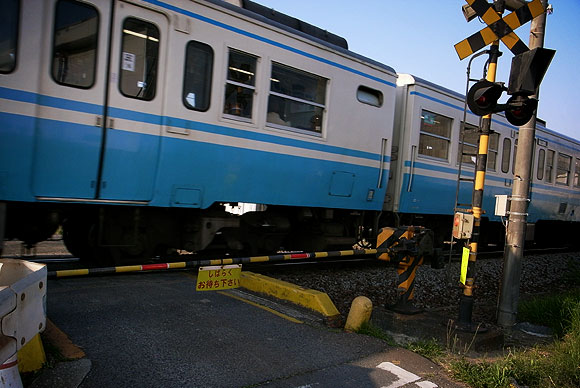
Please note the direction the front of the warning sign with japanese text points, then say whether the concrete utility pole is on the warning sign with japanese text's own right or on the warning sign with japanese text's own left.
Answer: on the warning sign with japanese text's own left

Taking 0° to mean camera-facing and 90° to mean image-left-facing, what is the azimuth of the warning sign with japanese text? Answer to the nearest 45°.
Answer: approximately 0°

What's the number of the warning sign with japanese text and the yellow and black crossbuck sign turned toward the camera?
2

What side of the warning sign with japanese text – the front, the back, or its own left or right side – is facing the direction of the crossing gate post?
left

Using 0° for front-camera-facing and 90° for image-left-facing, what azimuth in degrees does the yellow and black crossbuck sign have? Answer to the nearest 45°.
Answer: approximately 0°

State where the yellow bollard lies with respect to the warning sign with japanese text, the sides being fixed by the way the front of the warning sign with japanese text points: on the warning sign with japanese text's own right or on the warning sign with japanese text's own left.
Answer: on the warning sign with japanese text's own left

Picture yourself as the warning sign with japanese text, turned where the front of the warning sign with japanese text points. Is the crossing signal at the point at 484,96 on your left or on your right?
on your left
